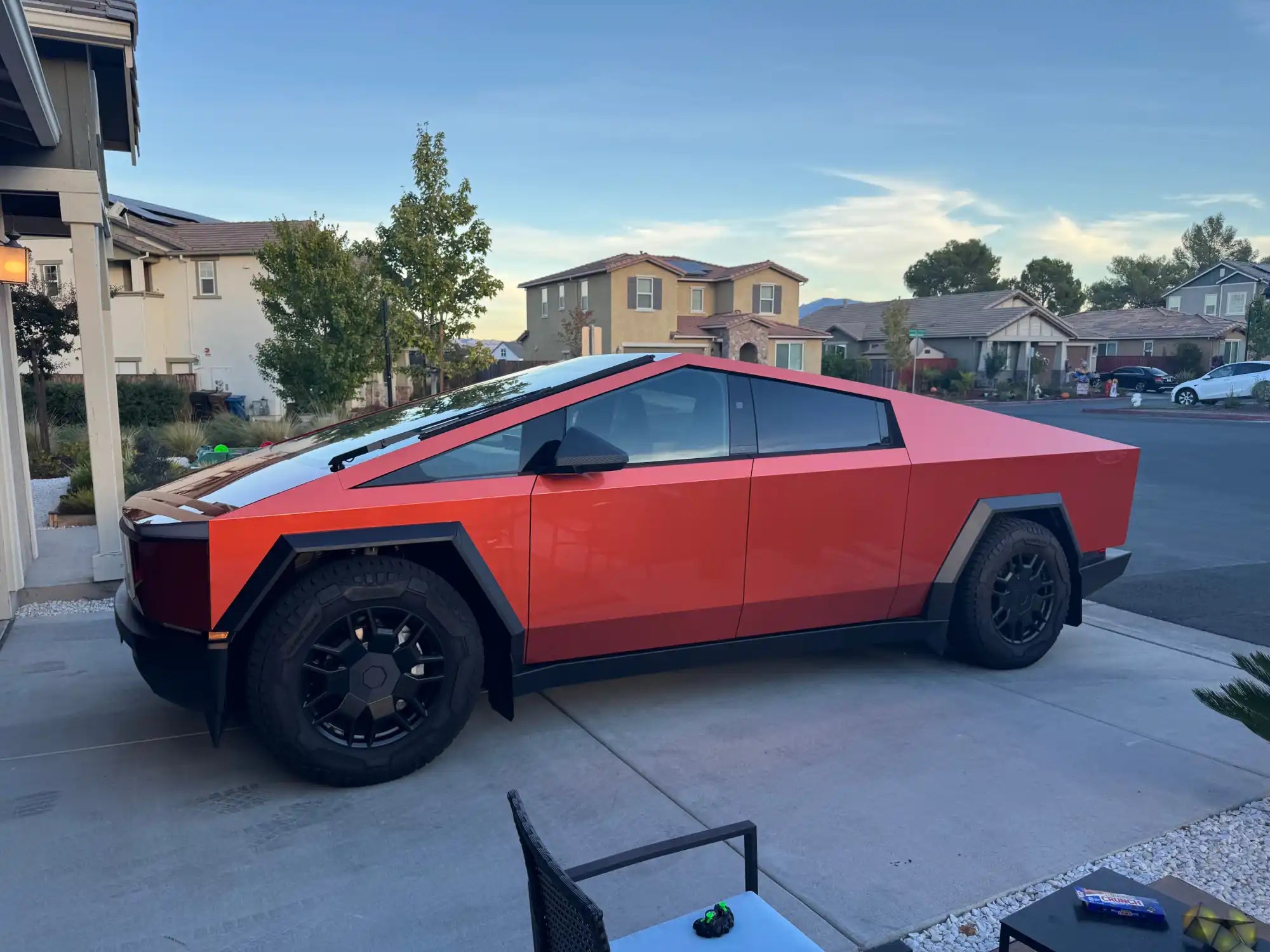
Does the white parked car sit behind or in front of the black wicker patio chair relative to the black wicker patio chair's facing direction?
in front

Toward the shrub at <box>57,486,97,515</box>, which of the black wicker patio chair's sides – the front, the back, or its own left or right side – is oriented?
left

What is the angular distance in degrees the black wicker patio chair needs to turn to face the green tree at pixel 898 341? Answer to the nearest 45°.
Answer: approximately 45° to its left

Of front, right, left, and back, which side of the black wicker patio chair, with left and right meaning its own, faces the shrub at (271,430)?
left

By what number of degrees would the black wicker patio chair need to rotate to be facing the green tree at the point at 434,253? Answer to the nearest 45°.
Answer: approximately 45° to its left

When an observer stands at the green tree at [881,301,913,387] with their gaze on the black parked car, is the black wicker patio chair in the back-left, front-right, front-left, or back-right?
back-right

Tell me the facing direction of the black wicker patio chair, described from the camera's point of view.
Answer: facing away from the viewer and to the right of the viewer

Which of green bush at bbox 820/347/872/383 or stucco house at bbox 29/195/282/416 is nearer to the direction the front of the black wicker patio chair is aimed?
the green bush

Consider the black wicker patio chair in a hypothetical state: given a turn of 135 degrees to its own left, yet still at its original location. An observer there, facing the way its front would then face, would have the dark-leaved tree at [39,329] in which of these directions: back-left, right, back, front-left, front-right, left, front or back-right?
front-right

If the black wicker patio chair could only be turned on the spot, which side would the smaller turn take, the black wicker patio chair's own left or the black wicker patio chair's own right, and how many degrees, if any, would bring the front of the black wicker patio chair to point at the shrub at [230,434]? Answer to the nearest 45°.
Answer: approximately 90° to the black wicker patio chair's own left

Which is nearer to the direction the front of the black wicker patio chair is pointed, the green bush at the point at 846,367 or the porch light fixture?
the green bush
